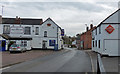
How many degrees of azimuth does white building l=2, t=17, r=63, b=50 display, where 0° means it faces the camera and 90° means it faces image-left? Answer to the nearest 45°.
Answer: approximately 0°

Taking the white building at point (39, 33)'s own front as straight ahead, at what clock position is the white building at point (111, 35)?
the white building at point (111, 35) is roughly at 11 o'clock from the white building at point (39, 33).
